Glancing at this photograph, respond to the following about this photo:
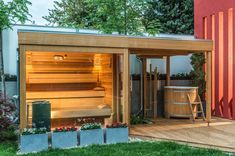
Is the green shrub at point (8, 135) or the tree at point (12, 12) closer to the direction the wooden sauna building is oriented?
the green shrub

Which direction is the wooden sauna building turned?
toward the camera

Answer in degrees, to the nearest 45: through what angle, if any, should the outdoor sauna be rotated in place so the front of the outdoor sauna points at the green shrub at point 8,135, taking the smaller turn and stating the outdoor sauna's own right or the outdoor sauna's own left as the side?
approximately 90° to the outdoor sauna's own right

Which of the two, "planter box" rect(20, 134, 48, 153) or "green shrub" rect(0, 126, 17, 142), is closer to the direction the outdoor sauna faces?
the planter box

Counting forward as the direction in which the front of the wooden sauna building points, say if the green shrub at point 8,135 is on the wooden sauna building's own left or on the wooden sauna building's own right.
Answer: on the wooden sauna building's own right

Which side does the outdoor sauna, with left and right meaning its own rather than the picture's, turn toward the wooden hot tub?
left

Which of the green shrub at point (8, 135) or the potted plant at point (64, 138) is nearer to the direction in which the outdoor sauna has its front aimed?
the potted plant

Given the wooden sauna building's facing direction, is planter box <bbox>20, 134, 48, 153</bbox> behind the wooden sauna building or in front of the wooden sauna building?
in front

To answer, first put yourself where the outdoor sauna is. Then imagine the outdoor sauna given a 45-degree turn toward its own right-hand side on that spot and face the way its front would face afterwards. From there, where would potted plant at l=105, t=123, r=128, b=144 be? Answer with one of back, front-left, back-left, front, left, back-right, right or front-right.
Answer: left
